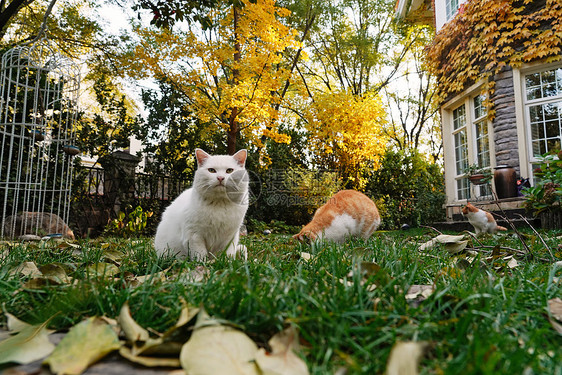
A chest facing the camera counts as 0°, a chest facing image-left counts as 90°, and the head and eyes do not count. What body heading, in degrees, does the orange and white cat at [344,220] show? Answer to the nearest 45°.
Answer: approximately 90°

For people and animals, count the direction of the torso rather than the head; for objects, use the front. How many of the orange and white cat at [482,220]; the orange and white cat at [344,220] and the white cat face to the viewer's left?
2

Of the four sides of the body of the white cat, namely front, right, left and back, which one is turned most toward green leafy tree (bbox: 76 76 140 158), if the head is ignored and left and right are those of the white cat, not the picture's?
back

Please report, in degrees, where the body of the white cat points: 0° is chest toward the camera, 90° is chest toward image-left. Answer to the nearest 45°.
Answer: approximately 315°

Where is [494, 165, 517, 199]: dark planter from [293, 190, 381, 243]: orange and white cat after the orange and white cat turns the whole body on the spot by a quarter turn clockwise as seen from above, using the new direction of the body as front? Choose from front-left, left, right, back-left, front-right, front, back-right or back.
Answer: front-right

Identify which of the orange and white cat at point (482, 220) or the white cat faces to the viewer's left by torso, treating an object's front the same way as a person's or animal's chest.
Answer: the orange and white cat

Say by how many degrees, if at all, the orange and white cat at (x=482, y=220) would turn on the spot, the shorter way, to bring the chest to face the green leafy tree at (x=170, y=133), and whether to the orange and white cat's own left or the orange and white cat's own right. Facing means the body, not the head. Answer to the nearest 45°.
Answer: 0° — it already faces it

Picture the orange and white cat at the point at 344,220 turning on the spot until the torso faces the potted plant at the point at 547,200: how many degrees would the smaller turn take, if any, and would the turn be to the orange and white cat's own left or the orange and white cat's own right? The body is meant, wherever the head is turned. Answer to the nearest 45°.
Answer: approximately 135° to the orange and white cat's own right

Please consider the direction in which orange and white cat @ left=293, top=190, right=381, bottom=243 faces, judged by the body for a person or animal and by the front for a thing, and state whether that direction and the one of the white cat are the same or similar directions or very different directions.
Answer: very different directions

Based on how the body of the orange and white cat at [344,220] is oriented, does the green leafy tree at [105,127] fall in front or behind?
in front

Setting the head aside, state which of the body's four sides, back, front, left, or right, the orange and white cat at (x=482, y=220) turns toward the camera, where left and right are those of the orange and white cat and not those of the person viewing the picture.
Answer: left

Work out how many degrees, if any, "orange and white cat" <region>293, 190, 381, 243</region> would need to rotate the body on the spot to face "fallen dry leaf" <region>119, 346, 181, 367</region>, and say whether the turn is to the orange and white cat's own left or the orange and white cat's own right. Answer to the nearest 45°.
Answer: approximately 90° to the orange and white cat's own left

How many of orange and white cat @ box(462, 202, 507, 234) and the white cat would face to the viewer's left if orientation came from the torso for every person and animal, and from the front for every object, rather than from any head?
1
